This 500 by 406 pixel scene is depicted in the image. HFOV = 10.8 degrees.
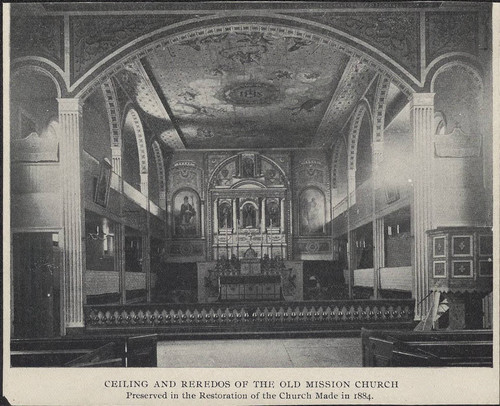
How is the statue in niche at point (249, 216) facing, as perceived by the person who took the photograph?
facing the viewer
